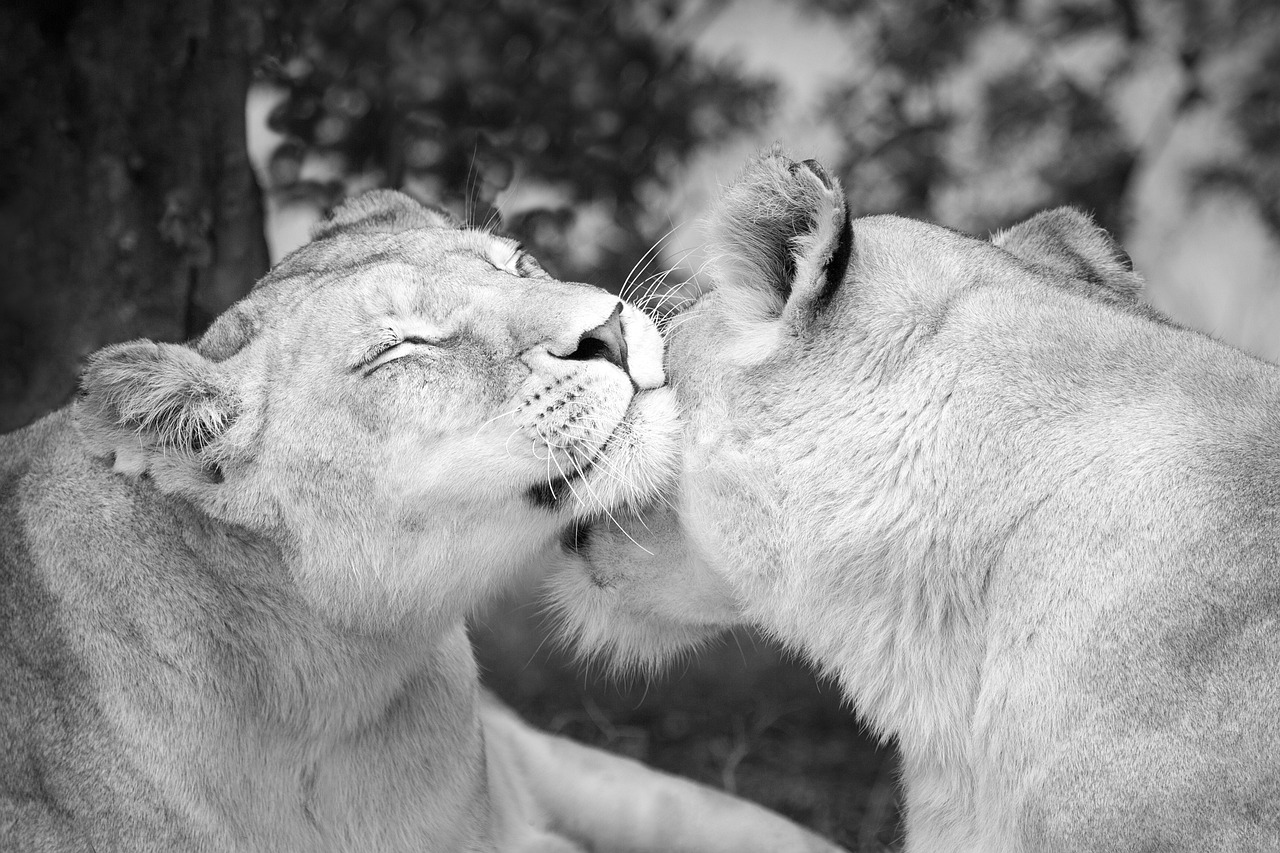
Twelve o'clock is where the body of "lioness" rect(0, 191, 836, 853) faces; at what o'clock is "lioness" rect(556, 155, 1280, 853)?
"lioness" rect(556, 155, 1280, 853) is roughly at 11 o'clock from "lioness" rect(0, 191, 836, 853).

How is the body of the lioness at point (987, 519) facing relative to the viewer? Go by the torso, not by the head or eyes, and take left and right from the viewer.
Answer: facing away from the viewer and to the left of the viewer

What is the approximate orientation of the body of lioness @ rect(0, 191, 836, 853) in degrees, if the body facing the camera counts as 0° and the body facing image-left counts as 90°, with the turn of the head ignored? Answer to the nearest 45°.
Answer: approximately 315°

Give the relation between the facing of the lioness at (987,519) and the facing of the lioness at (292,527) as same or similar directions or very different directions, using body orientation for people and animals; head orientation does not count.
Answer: very different directions

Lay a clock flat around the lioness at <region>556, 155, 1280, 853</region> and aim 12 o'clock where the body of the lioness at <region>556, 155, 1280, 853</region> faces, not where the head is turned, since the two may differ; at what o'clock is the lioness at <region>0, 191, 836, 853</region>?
the lioness at <region>0, 191, 836, 853</region> is roughly at 10 o'clock from the lioness at <region>556, 155, 1280, 853</region>.
